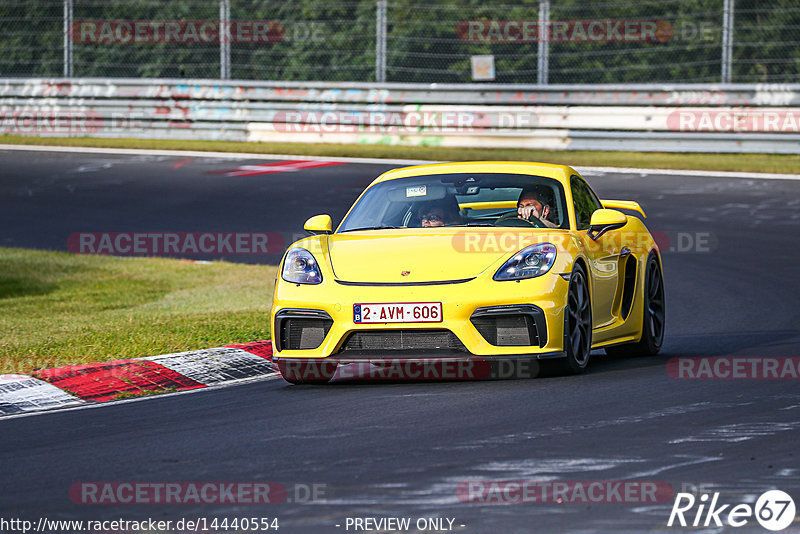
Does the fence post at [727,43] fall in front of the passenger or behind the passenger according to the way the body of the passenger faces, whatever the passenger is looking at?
behind

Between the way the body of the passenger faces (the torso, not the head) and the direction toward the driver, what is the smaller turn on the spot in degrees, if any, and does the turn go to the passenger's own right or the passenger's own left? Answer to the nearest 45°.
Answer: approximately 135° to the passenger's own left

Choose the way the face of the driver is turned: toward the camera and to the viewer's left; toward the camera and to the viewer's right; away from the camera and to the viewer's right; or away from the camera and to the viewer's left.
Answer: toward the camera and to the viewer's left

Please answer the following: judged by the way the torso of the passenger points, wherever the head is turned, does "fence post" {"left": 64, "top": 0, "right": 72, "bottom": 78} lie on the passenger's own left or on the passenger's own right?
on the passenger's own right

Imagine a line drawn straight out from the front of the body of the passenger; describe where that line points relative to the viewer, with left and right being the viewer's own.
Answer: facing the viewer and to the left of the viewer

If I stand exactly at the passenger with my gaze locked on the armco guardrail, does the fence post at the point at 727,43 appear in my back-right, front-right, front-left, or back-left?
front-right

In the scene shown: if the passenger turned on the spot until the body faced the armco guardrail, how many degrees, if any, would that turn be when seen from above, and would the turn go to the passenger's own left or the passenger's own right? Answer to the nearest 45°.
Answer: approximately 135° to the passenger's own right
